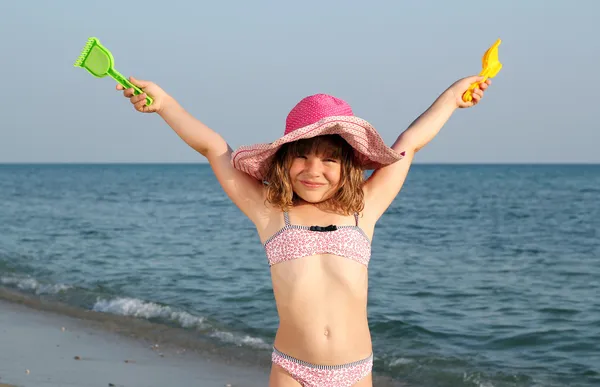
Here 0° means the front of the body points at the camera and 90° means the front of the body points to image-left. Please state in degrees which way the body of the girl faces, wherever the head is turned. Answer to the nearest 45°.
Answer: approximately 0°
